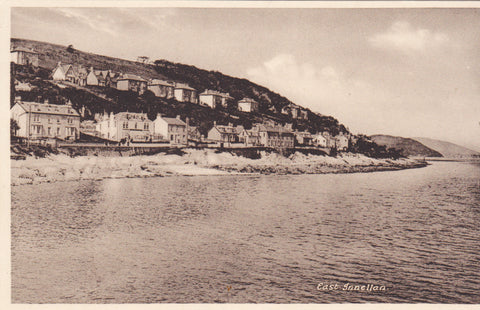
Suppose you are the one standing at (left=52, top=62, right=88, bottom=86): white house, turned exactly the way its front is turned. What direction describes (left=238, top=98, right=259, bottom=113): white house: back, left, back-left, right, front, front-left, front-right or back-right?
front-left

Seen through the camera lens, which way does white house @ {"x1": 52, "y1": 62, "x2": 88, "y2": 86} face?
facing the viewer and to the right of the viewer
